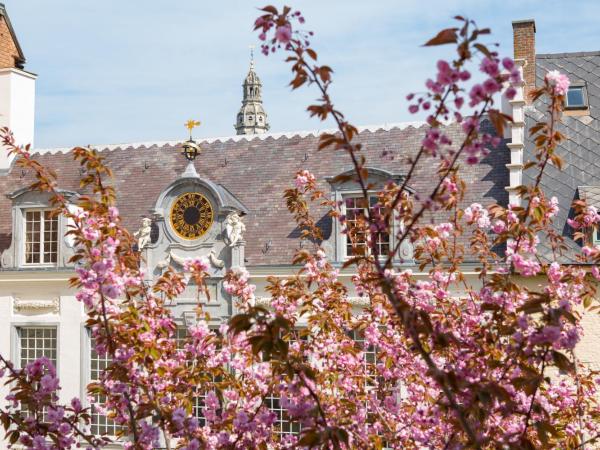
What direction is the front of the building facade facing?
toward the camera
